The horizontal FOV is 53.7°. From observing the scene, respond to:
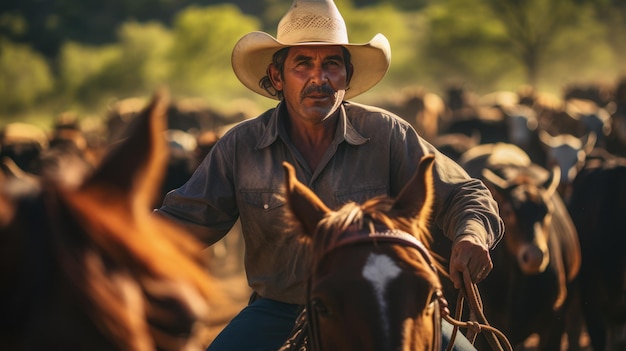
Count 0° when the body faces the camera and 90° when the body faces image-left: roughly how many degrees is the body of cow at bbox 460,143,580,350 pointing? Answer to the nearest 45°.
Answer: approximately 0°

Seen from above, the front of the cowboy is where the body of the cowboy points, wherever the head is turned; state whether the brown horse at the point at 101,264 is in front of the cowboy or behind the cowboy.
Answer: in front

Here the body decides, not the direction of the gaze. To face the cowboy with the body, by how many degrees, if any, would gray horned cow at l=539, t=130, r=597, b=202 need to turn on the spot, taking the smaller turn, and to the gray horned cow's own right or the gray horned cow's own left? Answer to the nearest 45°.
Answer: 0° — it already faces them

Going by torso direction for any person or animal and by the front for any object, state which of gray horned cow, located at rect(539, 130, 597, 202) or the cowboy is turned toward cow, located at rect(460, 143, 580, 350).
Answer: the gray horned cow

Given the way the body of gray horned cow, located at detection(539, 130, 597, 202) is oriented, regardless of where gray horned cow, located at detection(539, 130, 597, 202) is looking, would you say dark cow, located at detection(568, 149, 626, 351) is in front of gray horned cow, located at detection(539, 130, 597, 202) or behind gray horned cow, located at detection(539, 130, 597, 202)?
in front
